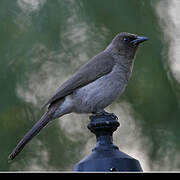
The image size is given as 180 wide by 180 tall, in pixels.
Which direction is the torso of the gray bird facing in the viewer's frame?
to the viewer's right
